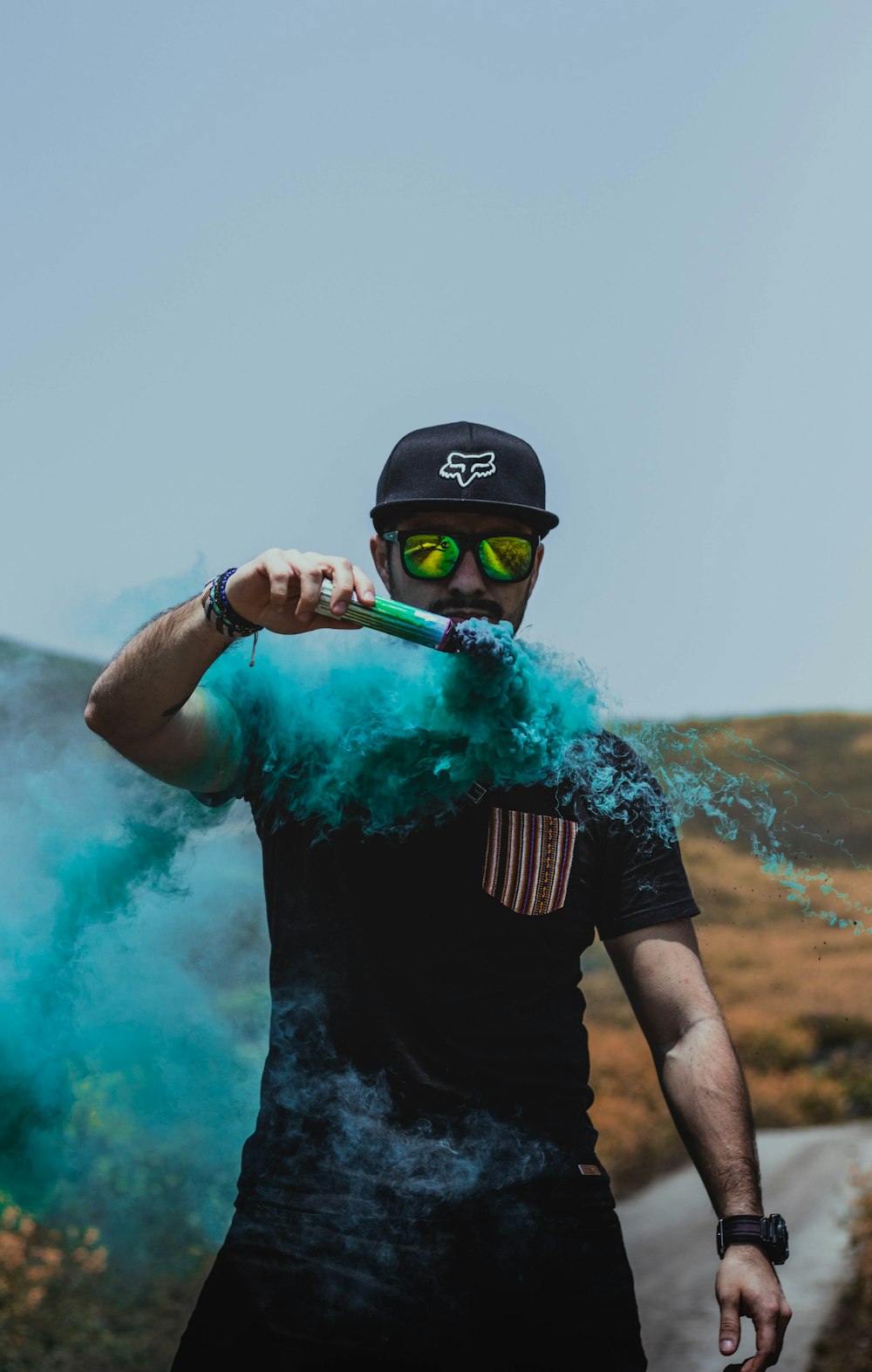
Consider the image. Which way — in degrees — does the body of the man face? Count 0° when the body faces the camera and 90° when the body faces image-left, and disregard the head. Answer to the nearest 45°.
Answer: approximately 0°
